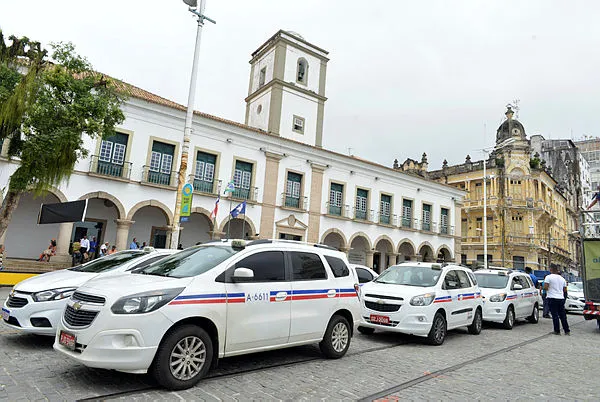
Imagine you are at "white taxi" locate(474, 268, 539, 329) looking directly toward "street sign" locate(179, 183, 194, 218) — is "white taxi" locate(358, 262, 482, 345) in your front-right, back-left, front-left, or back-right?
front-left

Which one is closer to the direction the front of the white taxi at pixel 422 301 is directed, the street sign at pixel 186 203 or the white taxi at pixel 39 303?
the white taxi

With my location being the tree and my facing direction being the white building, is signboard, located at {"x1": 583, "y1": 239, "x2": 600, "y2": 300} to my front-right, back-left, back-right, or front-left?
front-right

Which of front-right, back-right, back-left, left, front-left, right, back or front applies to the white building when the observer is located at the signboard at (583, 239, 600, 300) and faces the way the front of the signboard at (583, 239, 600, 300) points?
right

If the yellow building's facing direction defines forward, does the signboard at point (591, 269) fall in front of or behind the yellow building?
in front

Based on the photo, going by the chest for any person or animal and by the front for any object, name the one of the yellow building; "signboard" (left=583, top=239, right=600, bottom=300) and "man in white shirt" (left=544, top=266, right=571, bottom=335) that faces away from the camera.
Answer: the man in white shirt

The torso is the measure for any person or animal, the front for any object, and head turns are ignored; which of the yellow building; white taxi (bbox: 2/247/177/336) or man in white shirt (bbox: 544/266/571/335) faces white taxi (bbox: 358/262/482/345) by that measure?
the yellow building

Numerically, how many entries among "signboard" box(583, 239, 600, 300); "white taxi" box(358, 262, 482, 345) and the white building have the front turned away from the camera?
0

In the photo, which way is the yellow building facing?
toward the camera

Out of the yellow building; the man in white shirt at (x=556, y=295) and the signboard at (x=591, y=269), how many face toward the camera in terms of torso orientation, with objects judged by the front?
2

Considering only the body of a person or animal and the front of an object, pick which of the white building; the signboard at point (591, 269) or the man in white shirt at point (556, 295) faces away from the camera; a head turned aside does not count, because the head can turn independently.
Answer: the man in white shirt

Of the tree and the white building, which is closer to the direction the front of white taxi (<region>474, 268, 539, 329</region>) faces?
the tree

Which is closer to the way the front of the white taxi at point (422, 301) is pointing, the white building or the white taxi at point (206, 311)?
the white taxi

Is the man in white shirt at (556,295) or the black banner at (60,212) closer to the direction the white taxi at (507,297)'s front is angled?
the black banner

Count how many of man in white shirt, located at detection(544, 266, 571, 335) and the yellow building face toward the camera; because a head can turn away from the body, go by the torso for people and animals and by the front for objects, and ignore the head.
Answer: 1
